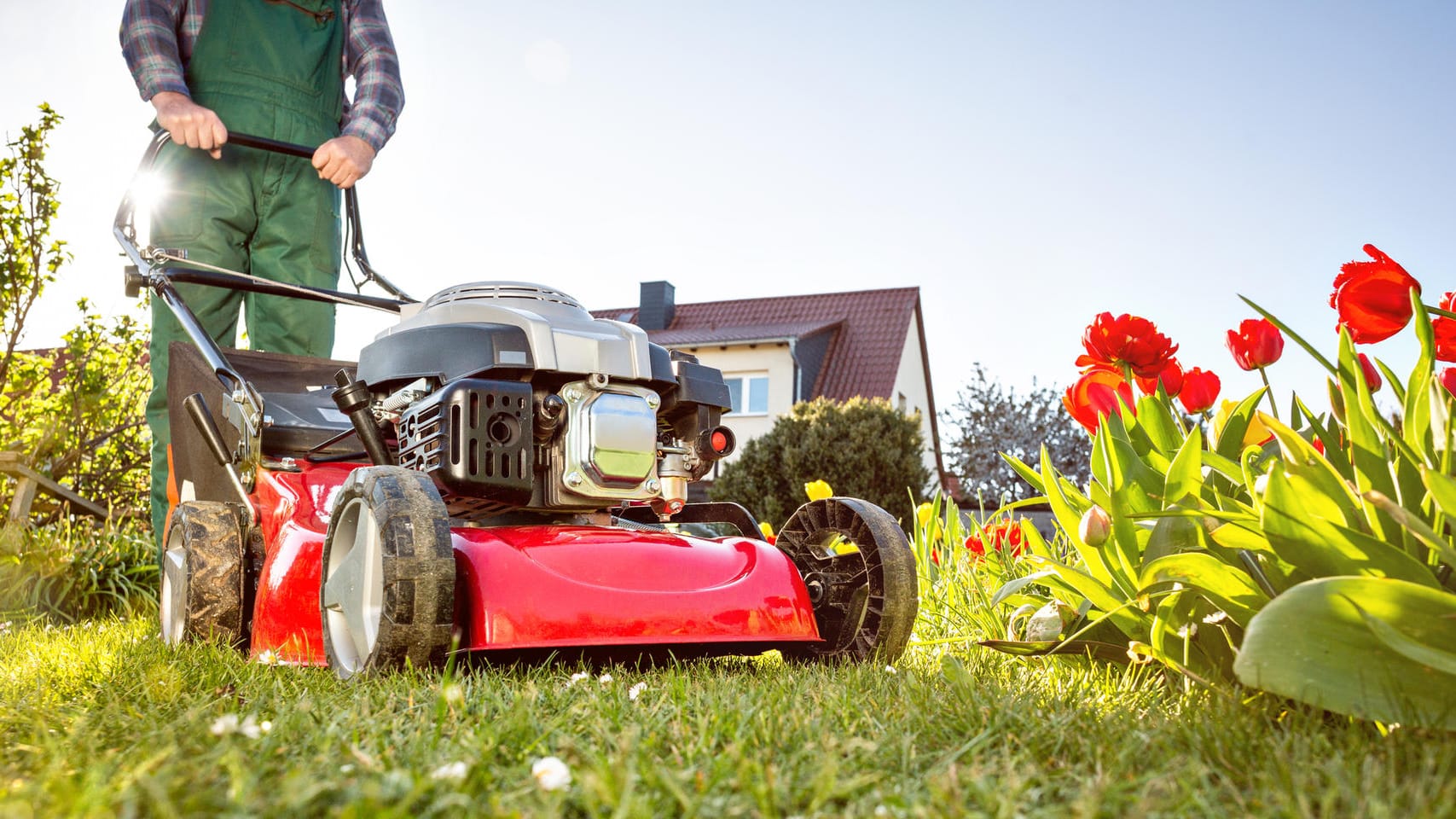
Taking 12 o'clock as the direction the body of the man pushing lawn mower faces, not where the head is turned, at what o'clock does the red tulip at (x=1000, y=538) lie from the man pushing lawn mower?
The red tulip is roughly at 10 o'clock from the man pushing lawn mower.

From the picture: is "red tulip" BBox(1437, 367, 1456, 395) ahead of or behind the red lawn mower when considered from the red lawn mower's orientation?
ahead

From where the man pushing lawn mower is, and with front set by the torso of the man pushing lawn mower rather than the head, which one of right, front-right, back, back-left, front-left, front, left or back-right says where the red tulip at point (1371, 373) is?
front-left

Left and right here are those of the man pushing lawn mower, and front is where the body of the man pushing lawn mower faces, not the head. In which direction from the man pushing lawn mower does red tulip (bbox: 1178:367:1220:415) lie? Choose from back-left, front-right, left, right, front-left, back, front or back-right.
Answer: front-left

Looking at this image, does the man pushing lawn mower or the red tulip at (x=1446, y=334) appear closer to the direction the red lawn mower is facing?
the red tulip

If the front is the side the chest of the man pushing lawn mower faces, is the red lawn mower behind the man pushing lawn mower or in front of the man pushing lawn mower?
in front

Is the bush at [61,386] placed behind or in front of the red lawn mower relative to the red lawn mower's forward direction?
behind

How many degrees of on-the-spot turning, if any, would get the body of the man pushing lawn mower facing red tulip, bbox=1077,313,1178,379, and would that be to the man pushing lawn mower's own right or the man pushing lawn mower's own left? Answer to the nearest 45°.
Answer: approximately 45° to the man pushing lawn mower's own left

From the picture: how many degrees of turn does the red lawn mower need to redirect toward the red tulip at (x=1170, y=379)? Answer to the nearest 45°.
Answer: approximately 45° to its left

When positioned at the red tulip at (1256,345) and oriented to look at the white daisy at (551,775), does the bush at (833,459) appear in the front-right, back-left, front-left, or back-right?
back-right

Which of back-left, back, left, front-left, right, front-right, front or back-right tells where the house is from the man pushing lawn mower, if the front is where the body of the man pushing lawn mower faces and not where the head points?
back-left

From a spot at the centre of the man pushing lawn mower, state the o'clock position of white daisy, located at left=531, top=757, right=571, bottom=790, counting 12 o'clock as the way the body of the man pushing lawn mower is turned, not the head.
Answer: The white daisy is roughly at 12 o'clock from the man pushing lawn mower.

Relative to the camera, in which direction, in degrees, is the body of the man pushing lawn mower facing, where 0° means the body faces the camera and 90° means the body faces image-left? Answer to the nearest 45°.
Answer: approximately 0°

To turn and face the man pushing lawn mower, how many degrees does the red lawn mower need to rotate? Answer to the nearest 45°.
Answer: approximately 180°

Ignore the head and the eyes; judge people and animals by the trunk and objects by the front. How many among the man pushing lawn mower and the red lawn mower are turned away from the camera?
0
